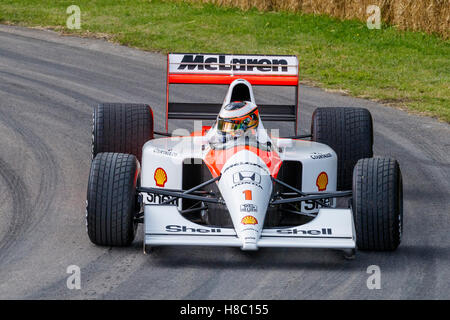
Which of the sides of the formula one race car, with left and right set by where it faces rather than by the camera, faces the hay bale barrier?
back

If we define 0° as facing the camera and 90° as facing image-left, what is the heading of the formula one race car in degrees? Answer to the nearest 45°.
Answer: approximately 0°
